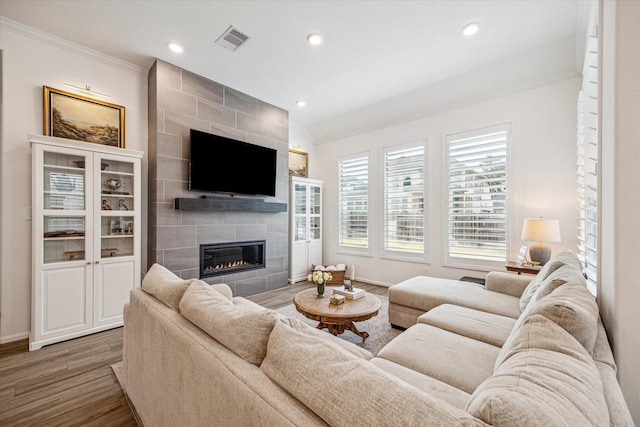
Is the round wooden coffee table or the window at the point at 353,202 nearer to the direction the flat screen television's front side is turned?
the round wooden coffee table

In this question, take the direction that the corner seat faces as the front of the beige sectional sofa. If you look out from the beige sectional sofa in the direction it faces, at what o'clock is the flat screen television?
The flat screen television is roughly at 12 o'clock from the beige sectional sofa.

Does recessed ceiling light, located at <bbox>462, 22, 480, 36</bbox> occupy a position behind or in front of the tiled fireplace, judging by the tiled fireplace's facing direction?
in front

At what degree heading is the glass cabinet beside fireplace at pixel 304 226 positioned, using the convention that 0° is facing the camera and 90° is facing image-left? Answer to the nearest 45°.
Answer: approximately 315°

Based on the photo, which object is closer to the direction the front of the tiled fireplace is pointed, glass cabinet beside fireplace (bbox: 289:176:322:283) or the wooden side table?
the wooden side table

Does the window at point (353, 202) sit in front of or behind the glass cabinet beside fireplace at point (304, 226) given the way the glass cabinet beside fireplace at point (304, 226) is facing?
in front

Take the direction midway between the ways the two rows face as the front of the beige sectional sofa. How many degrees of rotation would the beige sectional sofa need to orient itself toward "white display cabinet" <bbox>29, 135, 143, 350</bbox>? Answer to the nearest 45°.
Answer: approximately 45° to its left

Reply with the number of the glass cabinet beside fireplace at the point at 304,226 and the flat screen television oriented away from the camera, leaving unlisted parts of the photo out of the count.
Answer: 0

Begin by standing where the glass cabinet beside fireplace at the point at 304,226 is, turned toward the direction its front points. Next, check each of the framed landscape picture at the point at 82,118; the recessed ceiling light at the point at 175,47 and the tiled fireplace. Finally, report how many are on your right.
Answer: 3

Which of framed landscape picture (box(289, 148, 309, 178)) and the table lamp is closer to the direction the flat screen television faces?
the table lamp

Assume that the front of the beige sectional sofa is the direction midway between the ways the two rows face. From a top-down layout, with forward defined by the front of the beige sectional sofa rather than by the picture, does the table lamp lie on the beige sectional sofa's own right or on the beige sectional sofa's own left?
on the beige sectional sofa's own right

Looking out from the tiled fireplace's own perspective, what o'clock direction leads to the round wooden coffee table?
The round wooden coffee table is roughly at 12 o'clock from the tiled fireplace.
